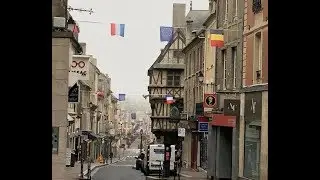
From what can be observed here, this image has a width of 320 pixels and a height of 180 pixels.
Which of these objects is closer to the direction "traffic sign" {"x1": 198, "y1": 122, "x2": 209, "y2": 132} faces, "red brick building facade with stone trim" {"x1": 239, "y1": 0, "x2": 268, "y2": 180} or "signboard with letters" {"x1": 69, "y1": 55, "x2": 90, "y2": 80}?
the red brick building facade with stone trim

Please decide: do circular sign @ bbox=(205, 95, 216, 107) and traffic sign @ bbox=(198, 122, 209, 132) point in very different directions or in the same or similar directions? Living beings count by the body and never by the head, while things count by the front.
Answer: same or similar directions

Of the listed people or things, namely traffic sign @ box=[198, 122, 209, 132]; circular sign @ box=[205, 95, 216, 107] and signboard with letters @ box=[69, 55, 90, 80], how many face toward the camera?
3

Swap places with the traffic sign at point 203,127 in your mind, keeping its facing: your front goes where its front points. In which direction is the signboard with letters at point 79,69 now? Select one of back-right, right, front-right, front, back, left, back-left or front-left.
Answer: front-right

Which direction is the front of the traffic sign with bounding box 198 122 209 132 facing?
toward the camera

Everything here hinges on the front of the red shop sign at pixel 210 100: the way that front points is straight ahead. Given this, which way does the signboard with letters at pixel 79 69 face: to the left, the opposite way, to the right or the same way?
the same way

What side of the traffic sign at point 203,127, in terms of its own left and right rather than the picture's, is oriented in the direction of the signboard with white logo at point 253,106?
front

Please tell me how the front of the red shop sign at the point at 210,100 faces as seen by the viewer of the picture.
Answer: facing the viewer

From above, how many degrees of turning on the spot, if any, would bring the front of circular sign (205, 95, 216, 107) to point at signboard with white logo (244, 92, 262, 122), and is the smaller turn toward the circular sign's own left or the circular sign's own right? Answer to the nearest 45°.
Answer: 0° — it already faces it

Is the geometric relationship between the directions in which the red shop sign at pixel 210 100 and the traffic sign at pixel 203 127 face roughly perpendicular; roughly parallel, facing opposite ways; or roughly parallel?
roughly parallel

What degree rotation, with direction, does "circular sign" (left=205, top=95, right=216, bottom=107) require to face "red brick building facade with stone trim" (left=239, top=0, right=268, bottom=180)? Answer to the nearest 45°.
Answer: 0° — it already faces it
